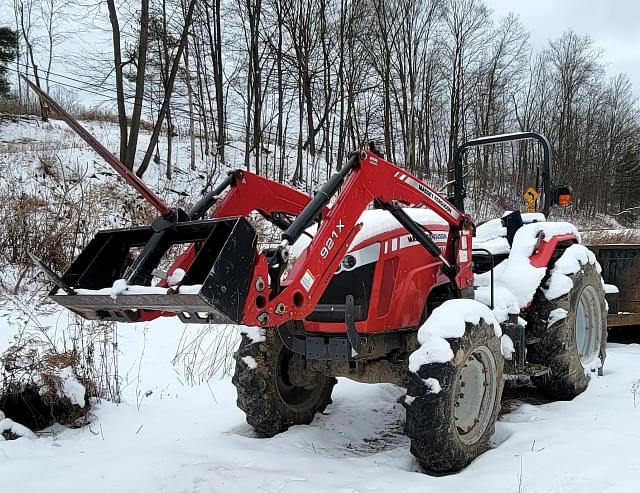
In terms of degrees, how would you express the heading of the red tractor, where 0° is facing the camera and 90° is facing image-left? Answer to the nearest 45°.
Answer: approximately 45°
